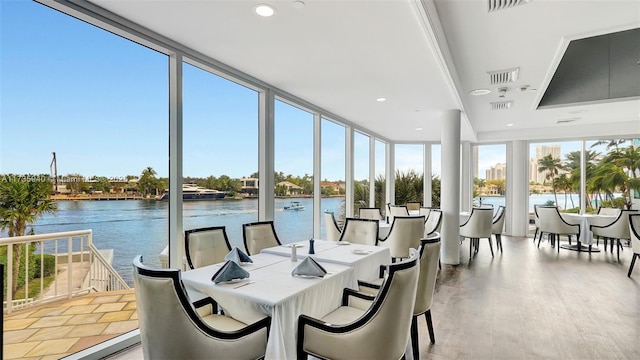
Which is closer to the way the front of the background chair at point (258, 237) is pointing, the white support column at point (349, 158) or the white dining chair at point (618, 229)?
the white dining chair

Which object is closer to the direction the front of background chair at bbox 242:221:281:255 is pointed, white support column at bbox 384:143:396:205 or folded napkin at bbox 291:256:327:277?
the folded napkin

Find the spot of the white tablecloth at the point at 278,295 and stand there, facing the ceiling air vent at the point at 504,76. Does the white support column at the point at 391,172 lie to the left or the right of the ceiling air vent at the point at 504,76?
left

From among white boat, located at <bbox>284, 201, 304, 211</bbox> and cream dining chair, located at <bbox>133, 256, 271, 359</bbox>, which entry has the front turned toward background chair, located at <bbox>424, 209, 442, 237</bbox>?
the cream dining chair

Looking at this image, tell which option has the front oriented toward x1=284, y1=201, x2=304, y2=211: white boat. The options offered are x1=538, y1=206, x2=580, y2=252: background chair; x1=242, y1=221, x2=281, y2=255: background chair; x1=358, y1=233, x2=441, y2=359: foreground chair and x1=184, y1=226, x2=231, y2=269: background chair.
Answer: x1=358, y1=233, x2=441, y2=359: foreground chair

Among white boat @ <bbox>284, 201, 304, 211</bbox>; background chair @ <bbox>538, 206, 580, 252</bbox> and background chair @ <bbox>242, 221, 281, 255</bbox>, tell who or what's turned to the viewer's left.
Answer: the white boat

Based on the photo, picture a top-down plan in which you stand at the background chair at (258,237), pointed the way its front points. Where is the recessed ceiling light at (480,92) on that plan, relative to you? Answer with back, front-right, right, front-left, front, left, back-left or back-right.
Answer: front-left

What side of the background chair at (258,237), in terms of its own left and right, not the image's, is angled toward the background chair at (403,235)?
left

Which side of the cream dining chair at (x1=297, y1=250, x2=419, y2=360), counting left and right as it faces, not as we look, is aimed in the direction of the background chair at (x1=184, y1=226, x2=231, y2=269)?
front

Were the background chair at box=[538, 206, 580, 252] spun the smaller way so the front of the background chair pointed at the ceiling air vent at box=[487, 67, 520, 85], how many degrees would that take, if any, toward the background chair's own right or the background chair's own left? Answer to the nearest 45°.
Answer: approximately 135° to the background chair's own right

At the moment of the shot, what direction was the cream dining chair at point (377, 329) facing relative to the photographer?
facing away from the viewer and to the left of the viewer

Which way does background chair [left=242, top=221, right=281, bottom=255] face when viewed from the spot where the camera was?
facing the viewer and to the right of the viewer

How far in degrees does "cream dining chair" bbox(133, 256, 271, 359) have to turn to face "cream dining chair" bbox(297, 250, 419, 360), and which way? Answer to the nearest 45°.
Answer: approximately 45° to its right

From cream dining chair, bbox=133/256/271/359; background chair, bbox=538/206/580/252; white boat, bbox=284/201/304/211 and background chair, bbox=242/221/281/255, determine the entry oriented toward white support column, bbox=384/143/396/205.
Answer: the cream dining chair

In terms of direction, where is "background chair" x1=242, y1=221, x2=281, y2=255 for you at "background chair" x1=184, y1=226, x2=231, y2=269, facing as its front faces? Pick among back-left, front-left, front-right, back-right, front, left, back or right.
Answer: left

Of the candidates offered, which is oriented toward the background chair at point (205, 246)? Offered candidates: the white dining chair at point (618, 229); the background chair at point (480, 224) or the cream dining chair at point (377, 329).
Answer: the cream dining chair at point (377, 329)

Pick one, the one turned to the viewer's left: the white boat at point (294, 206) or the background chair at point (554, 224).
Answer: the white boat
